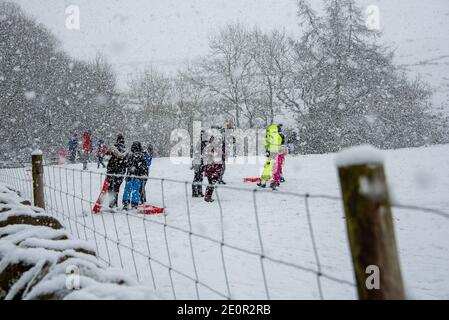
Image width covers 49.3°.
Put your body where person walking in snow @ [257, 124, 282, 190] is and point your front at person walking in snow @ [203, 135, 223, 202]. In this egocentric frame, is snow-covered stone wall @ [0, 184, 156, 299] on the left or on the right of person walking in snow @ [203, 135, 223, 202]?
left

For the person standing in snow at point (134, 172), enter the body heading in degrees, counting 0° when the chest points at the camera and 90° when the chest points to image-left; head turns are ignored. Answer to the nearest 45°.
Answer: approximately 180°

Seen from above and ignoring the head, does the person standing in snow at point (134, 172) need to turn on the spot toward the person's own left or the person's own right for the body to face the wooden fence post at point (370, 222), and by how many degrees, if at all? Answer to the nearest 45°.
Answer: approximately 180°

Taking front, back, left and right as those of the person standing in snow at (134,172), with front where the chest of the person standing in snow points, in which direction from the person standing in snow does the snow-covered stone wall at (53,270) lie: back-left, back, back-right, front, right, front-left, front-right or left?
back

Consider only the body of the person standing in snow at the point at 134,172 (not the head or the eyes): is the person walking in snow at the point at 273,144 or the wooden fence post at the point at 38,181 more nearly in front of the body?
the person walking in snow

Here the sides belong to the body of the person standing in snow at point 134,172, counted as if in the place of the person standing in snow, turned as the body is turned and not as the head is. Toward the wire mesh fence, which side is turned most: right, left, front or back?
back

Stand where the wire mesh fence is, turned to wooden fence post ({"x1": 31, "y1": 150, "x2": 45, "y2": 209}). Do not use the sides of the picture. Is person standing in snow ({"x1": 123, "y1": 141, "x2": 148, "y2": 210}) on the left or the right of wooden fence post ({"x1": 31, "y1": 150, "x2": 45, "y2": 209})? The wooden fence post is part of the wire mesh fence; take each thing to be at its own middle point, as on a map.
right

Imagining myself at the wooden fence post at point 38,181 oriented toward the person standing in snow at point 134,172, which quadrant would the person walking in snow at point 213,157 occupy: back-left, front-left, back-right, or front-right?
front-right

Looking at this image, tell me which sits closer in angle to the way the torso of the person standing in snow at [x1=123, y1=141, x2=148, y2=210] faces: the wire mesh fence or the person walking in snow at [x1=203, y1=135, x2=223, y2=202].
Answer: the person walking in snow
